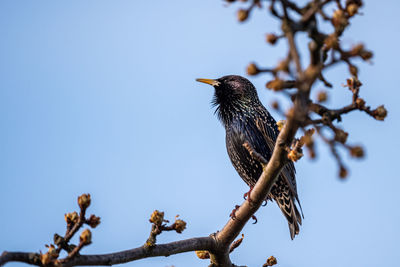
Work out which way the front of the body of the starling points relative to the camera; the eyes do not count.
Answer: to the viewer's left
